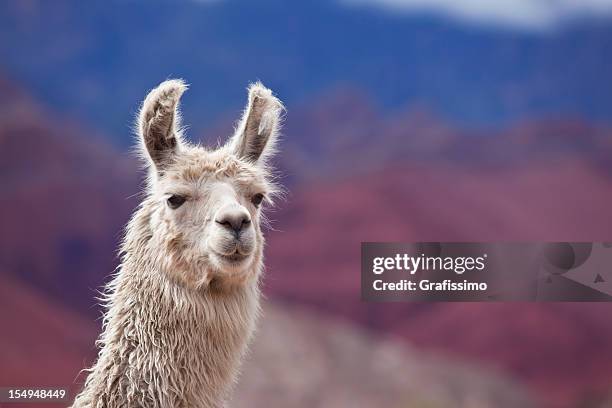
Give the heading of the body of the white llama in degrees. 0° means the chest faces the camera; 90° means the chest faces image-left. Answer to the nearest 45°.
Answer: approximately 315°
